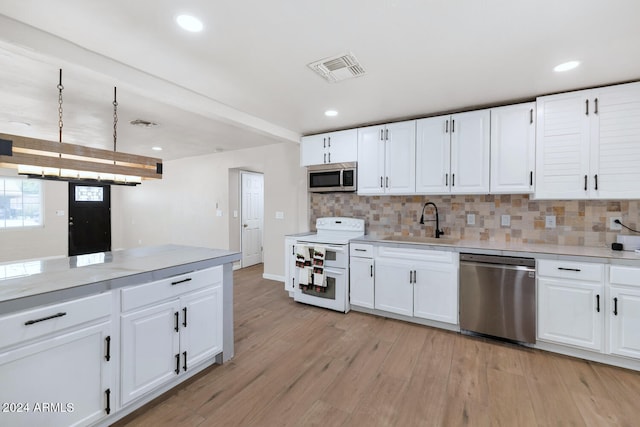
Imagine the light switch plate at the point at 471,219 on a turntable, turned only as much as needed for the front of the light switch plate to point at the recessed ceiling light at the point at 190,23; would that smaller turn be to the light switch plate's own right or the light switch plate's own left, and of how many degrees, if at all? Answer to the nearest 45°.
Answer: approximately 45° to the light switch plate's own right

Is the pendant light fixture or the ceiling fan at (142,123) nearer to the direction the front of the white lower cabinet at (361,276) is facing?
the pendant light fixture

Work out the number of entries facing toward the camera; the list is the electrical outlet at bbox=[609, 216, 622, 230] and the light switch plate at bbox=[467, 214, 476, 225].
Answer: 2

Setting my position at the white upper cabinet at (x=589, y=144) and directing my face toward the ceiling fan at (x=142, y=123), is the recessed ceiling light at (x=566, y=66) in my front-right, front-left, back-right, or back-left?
front-left

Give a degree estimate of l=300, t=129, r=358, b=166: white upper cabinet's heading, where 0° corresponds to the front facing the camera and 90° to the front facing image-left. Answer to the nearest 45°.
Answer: approximately 45°

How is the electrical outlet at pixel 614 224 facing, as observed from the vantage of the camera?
facing the viewer

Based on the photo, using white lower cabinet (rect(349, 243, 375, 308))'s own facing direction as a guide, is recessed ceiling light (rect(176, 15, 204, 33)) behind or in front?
in front

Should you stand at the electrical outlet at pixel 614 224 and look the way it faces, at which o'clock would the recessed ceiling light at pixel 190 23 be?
The recessed ceiling light is roughly at 1 o'clock from the electrical outlet.

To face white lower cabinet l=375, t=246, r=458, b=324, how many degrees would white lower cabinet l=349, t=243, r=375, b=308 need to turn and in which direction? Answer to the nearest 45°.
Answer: approximately 135° to its left

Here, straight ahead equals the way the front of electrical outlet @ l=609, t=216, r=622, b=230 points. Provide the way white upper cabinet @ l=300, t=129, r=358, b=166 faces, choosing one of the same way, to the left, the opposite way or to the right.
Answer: the same way

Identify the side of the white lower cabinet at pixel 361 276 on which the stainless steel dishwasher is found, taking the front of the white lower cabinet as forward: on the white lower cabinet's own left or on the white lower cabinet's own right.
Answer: on the white lower cabinet's own left

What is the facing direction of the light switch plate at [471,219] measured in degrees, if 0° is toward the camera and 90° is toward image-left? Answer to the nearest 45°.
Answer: approximately 0°

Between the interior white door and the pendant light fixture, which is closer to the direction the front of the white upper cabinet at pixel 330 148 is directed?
the pendant light fixture

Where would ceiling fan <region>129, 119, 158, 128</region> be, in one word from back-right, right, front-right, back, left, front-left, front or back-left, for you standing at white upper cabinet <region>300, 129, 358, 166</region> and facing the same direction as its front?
front-right

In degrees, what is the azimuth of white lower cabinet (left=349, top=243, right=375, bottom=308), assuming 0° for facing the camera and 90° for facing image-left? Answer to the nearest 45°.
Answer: approximately 45°

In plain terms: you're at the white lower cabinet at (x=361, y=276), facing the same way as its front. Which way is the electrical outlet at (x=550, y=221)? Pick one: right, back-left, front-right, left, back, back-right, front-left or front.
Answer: back-left
